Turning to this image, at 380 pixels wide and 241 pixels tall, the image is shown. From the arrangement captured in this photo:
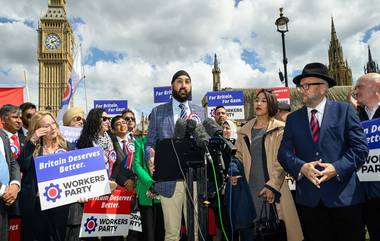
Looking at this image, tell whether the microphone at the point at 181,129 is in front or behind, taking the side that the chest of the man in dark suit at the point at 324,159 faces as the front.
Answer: in front

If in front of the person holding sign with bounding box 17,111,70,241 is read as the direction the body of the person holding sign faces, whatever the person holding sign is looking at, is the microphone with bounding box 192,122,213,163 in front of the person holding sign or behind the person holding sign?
in front

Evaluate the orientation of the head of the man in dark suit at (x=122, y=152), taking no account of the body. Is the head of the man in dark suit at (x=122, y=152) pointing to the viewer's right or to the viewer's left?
to the viewer's right

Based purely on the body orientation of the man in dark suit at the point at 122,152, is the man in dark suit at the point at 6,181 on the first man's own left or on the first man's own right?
on the first man's own right

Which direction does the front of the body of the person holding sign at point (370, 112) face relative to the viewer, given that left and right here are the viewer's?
facing the viewer and to the left of the viewer

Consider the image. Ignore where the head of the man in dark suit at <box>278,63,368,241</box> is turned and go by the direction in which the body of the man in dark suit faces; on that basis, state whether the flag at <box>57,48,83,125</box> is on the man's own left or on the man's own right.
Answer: on the man's own right

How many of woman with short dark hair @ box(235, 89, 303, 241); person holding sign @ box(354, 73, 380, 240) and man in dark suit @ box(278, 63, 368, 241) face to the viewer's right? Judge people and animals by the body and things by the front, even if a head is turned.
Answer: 0

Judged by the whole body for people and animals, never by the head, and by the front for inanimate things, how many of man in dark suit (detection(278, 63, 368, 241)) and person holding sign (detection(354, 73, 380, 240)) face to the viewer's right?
0
